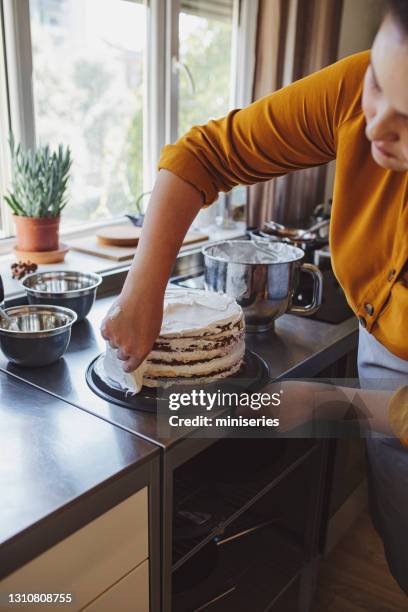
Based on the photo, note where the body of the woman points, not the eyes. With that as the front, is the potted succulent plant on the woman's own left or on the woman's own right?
on the woman's own right

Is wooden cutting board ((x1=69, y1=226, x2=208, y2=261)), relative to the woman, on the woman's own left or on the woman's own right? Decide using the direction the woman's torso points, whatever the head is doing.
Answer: on the woman's own right

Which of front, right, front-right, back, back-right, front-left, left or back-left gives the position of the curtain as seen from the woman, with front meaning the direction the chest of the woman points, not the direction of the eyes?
back-right

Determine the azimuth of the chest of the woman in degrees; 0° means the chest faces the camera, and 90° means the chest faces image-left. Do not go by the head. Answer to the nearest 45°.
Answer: approximately 45°
